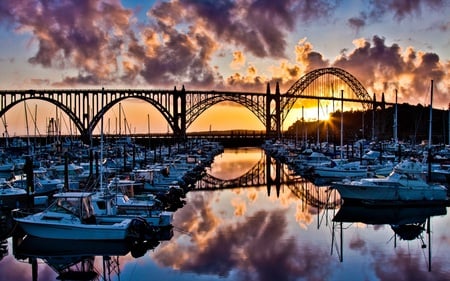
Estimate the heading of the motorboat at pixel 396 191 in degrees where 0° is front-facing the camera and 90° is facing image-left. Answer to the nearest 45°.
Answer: approximately 90°

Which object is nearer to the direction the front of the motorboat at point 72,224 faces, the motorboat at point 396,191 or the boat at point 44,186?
the boat

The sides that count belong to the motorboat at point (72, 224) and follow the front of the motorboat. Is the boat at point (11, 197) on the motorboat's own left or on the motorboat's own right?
on the motorboat's own right

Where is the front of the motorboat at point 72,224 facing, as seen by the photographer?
facing to the left of the viewer

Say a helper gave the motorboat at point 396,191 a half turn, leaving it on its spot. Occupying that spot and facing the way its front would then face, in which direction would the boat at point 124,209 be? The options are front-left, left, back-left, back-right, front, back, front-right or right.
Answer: back-right

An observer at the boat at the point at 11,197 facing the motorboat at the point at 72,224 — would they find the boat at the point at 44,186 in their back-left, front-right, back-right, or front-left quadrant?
back-left

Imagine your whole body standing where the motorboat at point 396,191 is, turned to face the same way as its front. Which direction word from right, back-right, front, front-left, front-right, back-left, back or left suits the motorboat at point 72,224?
front-left
